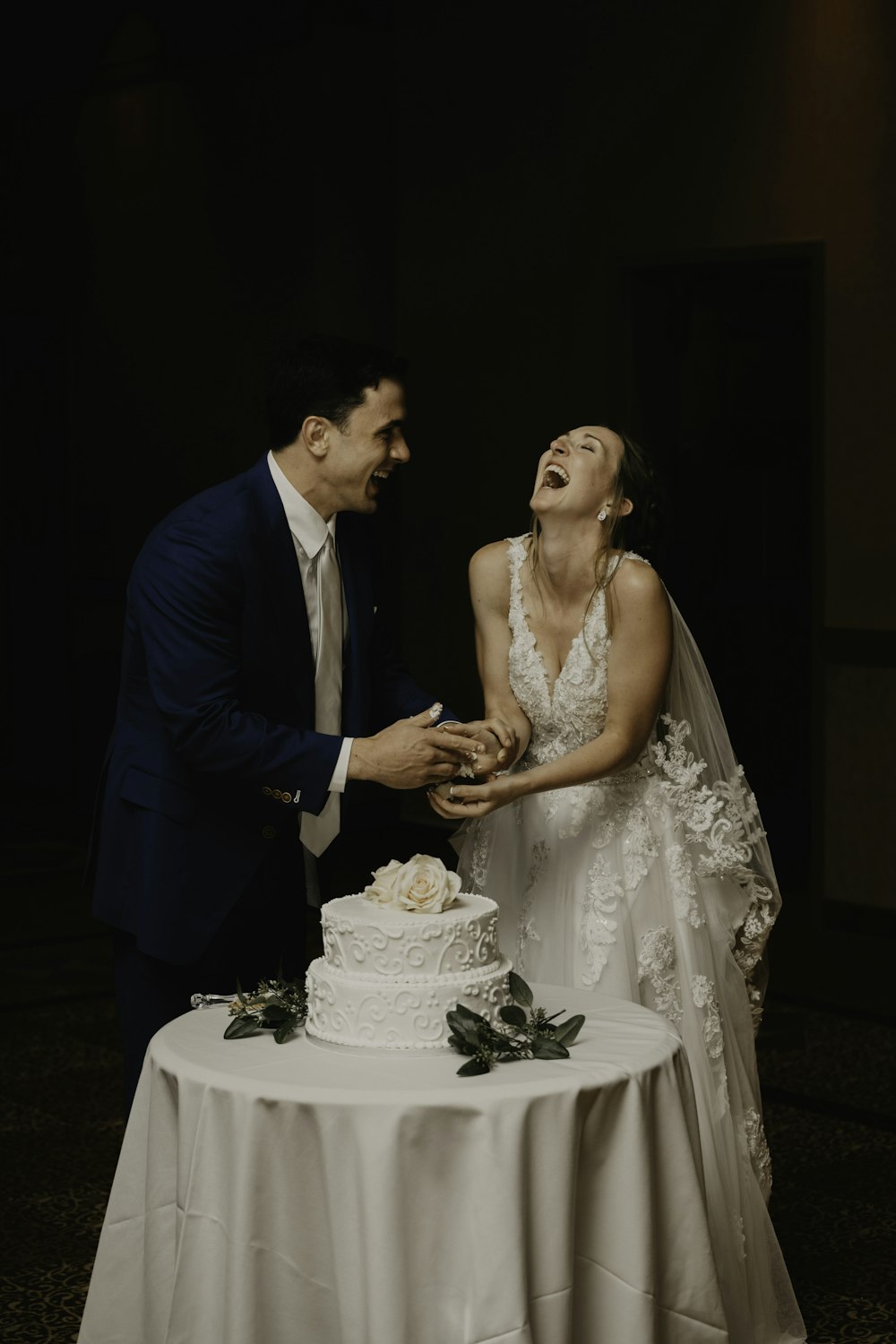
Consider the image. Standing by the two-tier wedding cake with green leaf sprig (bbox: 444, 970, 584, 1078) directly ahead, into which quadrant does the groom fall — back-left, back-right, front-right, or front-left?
back-left

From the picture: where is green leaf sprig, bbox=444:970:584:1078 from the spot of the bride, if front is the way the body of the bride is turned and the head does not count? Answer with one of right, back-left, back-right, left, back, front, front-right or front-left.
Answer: front-left

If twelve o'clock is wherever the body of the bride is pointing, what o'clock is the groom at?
The groom is roughly at 1 o'clock from the bride.

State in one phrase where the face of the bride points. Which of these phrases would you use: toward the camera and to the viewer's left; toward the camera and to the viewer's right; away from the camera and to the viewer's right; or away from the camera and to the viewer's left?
toward the camera and to the viewer's left

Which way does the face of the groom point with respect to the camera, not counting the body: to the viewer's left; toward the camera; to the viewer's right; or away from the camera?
to the viewer's right

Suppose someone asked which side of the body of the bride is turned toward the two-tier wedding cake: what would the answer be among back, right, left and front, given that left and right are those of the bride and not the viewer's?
front

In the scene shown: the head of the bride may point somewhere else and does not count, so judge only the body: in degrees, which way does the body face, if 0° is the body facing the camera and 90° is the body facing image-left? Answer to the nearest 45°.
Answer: approximately 45°

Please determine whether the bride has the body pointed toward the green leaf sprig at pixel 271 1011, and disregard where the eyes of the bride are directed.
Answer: yes

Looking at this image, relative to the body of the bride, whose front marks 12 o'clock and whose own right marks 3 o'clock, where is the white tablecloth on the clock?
The white tablecloth is roughly at 11 o'clock from the bride.
